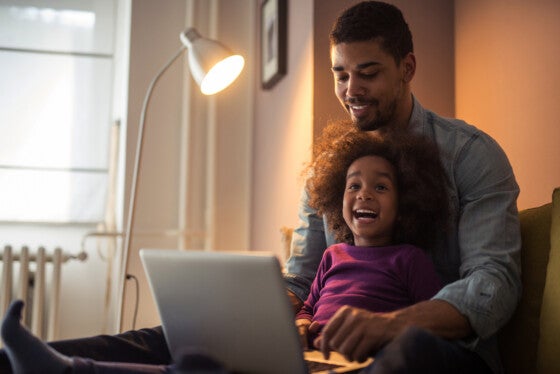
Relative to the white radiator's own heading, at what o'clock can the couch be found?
The couch is roughly at 11 o'clock from the white radiator.

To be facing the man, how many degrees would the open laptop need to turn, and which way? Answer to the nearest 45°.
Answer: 0° — it already faces them

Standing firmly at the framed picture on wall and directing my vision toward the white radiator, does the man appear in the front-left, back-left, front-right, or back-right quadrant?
back-left

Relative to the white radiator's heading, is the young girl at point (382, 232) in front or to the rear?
in front

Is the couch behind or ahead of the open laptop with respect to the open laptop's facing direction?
ahead

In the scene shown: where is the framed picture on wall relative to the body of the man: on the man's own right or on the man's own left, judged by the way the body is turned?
on the man's own right

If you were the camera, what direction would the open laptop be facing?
facing away from the viewer and to the right of the viewer

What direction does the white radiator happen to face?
toward the camera

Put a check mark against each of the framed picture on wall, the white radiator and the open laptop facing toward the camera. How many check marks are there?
1

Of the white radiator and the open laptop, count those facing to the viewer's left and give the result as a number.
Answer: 0
